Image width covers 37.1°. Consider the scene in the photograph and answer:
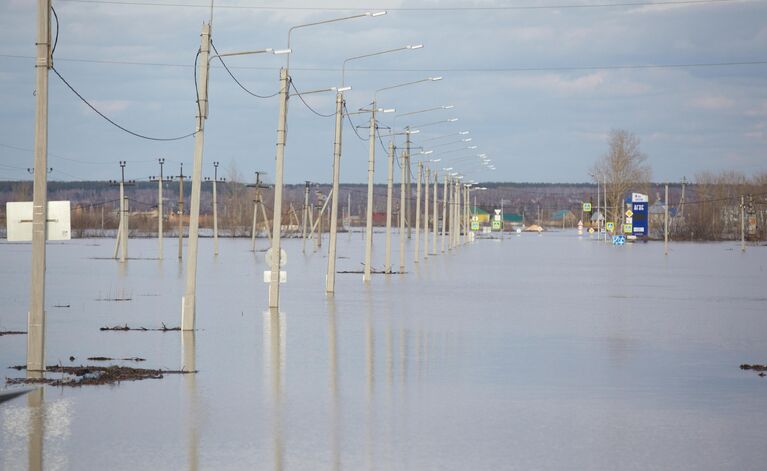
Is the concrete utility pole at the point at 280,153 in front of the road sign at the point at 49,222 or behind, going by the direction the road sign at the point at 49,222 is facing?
in front

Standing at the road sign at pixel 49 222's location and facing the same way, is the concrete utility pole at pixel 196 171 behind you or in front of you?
in front
